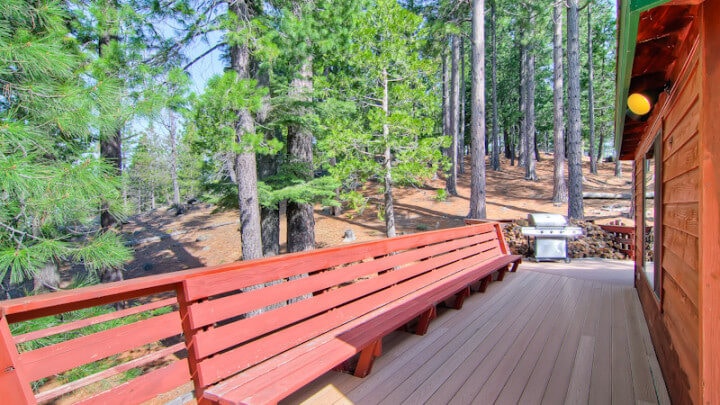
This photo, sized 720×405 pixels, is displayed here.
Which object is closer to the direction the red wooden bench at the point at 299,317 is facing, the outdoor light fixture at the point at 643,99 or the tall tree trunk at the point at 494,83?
the outdoor light fixture

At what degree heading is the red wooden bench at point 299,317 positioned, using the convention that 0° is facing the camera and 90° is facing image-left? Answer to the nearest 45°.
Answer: approximately 315°

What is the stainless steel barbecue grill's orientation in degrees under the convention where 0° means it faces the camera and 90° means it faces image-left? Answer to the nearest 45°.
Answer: approximately 0°

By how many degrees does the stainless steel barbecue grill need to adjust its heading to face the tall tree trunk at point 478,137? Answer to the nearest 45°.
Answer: approximately 135° to its right

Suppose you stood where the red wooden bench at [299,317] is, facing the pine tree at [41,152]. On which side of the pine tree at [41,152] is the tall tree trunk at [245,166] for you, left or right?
right

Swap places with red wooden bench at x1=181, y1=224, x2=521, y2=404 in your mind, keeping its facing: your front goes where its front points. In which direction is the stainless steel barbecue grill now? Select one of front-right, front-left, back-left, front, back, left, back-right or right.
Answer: left

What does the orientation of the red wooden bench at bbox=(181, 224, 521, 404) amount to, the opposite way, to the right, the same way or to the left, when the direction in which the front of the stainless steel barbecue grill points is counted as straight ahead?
to the left

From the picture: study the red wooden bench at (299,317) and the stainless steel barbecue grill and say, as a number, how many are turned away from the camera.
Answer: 0

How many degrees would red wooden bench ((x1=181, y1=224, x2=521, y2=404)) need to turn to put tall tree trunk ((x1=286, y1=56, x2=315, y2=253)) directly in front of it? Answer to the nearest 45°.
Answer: approximately 135° to its left

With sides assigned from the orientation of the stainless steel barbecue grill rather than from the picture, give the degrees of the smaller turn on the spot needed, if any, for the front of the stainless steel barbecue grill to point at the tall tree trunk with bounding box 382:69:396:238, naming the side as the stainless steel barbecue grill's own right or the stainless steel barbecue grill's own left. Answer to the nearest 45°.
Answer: approximately 90° to the stainless steel barbecue grill's own right

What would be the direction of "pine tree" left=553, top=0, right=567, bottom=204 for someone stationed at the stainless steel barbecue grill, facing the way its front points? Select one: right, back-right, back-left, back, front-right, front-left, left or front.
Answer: back

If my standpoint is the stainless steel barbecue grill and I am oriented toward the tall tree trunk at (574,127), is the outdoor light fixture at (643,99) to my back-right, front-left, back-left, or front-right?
back-right

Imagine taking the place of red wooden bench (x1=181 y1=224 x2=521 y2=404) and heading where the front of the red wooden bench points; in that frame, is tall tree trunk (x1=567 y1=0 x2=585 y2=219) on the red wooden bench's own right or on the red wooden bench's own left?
on the red wooden bench's own left

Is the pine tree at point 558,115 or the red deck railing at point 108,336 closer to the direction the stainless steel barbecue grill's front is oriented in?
the red deck railing

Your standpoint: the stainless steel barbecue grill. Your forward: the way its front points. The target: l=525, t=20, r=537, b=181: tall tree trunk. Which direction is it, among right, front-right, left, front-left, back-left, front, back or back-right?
back

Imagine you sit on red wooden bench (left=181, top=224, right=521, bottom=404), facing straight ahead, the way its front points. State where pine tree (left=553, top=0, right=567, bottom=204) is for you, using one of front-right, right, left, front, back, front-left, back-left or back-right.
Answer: left
